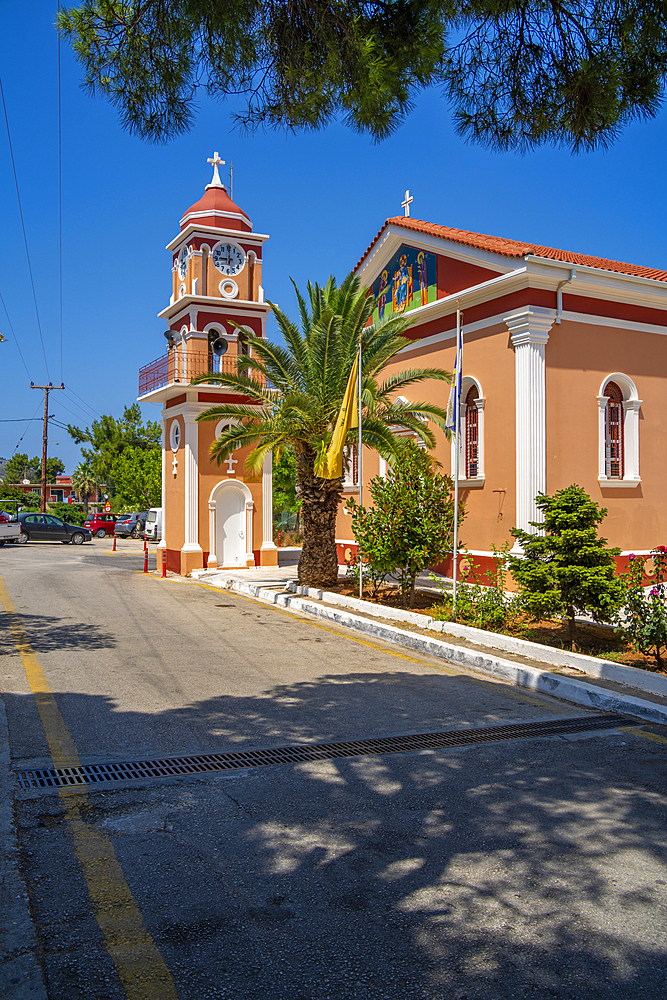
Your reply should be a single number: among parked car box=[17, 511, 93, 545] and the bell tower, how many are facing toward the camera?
1

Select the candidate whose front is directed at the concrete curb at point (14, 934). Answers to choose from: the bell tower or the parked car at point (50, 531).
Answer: the bell tower

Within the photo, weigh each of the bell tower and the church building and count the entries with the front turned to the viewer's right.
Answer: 0

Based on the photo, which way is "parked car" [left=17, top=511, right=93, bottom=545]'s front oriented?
to the viewer's right

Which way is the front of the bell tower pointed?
toward the camera

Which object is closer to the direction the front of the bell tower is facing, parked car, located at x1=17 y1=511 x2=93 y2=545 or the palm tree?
the palm tree

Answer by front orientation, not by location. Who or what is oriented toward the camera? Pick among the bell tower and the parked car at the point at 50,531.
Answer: the bell tower

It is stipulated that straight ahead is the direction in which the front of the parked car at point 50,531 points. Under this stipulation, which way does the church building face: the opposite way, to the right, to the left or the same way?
the opposite way

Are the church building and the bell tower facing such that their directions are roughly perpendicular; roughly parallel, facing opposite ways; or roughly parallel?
roughly perpendicular

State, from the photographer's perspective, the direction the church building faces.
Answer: facing the viewer and to the left of the viewer

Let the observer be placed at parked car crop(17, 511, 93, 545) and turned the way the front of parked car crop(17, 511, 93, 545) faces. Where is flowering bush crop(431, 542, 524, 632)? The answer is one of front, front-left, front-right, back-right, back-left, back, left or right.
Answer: right

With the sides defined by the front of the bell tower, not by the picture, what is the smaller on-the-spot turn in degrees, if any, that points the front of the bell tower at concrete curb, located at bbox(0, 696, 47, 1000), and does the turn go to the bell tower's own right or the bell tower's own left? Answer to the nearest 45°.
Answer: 0° — it already faces it
